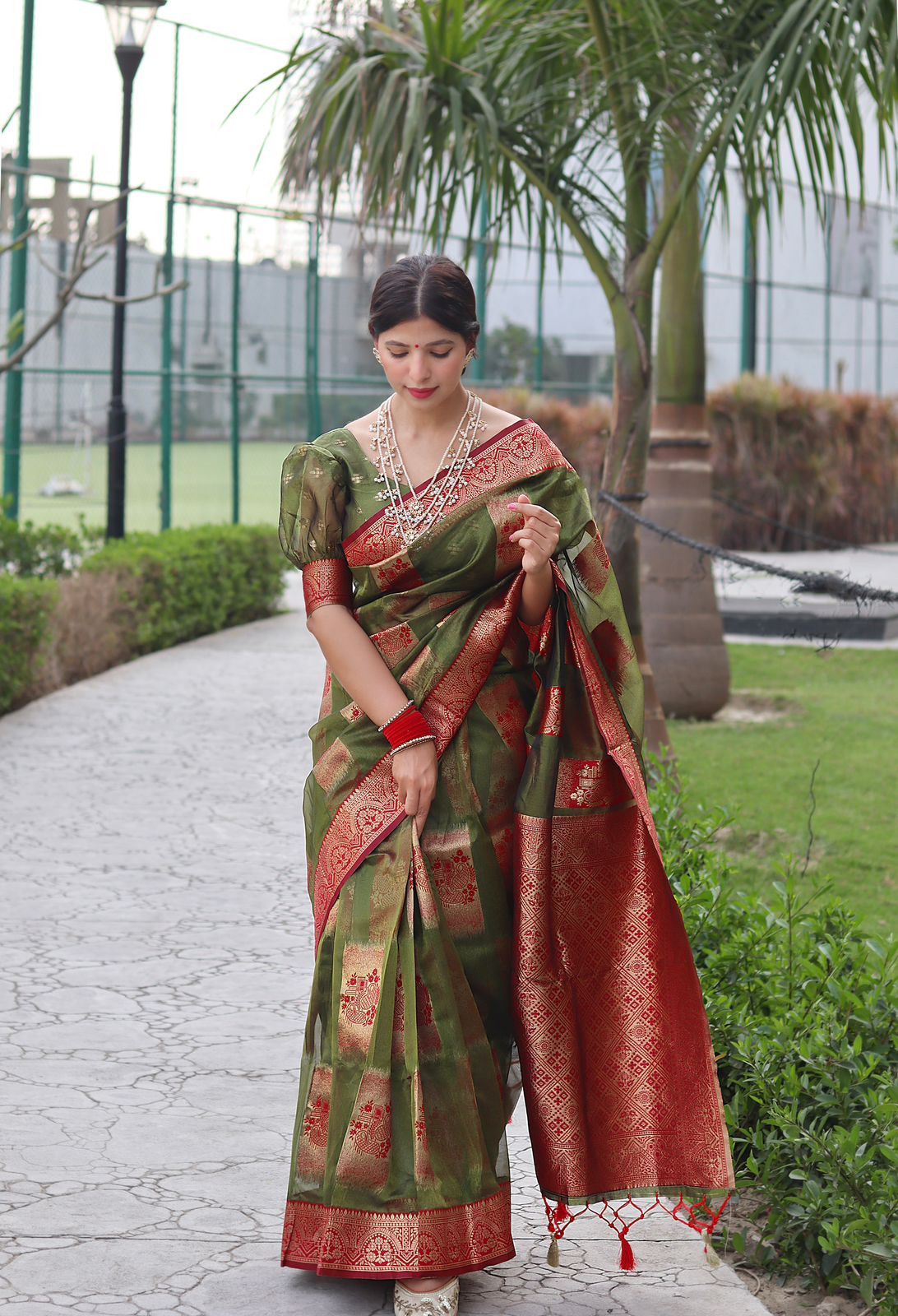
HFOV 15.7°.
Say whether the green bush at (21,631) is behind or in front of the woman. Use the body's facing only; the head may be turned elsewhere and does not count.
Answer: behind

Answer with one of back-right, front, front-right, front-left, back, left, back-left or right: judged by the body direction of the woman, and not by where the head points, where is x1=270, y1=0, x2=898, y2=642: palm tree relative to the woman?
back

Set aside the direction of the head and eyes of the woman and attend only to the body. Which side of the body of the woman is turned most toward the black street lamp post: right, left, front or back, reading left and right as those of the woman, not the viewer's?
back

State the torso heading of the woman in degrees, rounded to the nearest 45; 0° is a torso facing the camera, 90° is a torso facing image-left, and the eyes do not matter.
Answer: approximately 0°

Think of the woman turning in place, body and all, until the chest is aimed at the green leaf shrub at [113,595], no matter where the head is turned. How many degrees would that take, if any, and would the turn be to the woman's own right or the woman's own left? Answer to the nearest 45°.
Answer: approximately 180°

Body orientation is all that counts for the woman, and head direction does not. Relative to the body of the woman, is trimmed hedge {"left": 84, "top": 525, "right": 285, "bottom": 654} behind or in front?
behind

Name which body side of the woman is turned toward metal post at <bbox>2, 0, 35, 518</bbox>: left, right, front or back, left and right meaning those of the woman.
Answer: back

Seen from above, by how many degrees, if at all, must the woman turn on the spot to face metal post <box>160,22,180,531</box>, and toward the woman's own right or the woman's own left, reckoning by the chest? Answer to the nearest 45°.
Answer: approximately 180°

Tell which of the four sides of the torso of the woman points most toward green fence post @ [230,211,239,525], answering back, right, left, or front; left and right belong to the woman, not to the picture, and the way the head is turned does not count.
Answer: back
